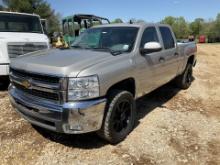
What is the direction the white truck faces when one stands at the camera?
facing the viewer

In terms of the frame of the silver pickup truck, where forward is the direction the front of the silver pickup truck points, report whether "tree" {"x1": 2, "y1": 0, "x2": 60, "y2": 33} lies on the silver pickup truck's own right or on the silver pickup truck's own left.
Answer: on the silver pickup truck's own right

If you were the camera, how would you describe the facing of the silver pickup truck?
facing the viewer and to the left of the viewer

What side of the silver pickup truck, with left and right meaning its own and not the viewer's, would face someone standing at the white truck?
right

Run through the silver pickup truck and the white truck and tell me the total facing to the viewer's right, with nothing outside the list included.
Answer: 0

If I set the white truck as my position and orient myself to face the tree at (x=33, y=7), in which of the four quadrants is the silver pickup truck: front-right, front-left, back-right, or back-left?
back-right

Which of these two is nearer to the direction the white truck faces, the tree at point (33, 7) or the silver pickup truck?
the silver pickup truck

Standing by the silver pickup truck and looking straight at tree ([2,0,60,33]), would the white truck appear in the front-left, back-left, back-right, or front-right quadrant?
front-left

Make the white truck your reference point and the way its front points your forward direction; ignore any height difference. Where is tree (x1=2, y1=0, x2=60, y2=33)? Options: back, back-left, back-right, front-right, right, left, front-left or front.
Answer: back

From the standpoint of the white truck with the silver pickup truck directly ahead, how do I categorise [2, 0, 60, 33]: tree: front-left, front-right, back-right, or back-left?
back-left

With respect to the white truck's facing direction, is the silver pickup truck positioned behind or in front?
in front
